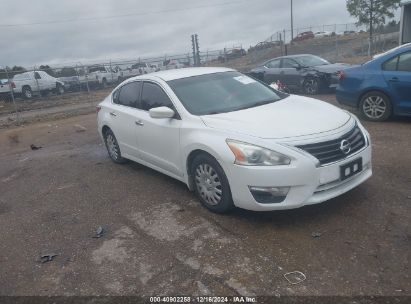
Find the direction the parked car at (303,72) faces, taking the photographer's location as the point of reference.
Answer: facing the viewer and to the right of the viewer

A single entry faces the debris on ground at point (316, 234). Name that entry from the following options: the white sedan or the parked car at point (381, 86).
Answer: the white sedan

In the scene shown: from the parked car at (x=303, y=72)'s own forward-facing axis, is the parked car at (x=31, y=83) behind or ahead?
behind

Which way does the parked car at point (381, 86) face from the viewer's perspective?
to the viewer's right

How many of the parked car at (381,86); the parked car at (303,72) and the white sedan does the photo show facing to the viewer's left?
0

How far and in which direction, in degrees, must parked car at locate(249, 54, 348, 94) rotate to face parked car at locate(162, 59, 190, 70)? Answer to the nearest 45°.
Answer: approximately 180°

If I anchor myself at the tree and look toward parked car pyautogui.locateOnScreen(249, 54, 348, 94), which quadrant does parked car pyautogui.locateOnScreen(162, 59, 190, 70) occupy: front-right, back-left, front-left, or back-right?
front-right

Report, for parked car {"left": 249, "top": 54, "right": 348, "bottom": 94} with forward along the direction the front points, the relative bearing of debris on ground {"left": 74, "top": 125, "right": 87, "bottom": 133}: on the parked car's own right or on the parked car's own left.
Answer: on the parked car's own right

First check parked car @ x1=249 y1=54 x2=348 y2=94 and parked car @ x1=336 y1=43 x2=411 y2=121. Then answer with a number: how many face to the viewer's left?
0

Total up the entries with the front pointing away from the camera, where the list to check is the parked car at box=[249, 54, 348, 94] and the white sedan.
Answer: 0

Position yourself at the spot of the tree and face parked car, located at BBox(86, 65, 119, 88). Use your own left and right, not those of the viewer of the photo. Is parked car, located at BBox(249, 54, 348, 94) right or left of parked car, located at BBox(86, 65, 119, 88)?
left
